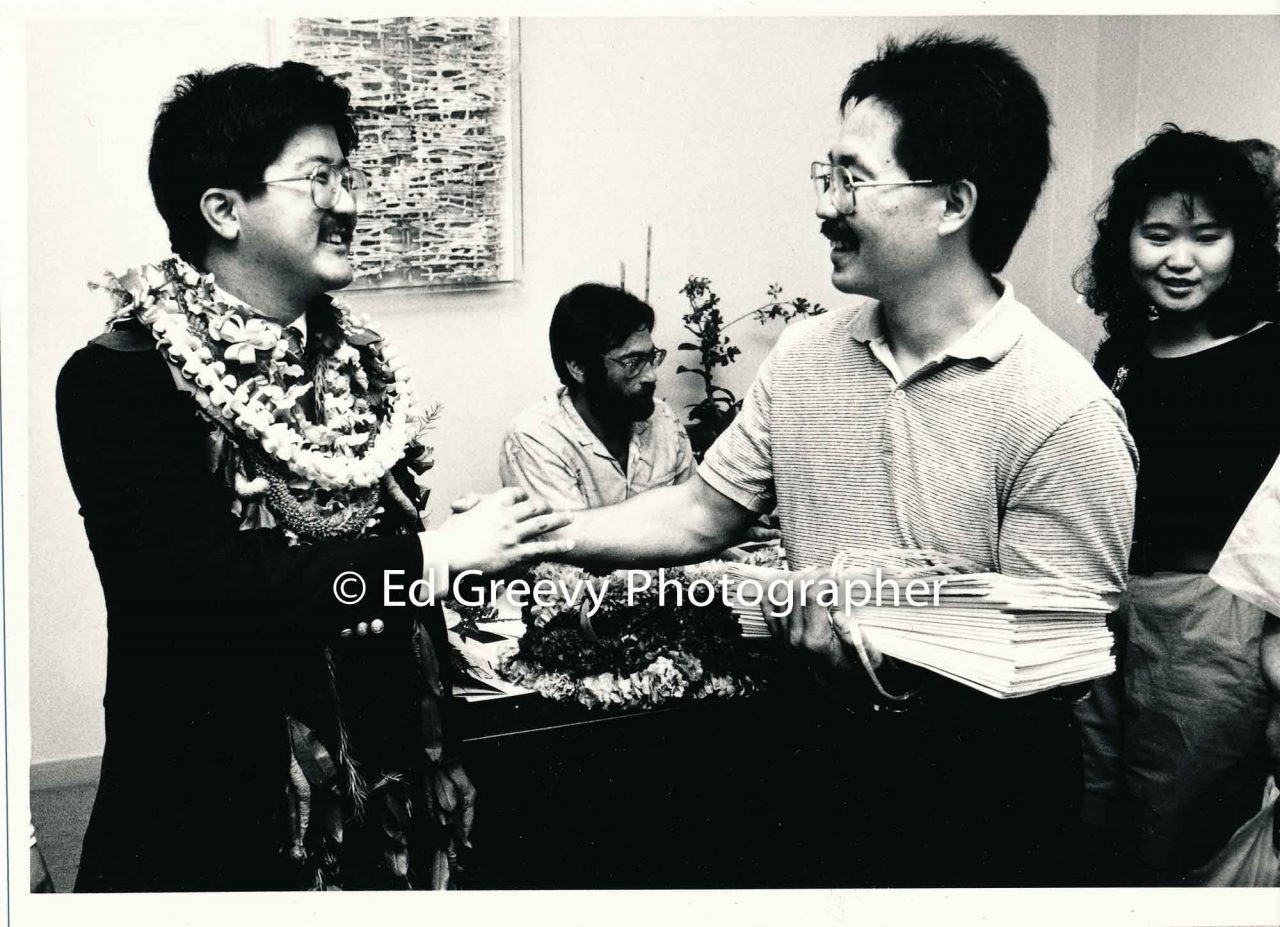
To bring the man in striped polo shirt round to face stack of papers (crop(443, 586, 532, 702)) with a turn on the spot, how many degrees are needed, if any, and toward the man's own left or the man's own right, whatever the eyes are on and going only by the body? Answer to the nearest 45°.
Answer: approximately 45° to the man's own right

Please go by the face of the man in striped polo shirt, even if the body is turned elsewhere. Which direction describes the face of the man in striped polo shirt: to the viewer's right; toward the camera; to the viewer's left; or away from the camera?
to the viewer's left

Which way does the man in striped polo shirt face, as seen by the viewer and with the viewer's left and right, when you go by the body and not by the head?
facing the viewer and to the left of the viewer

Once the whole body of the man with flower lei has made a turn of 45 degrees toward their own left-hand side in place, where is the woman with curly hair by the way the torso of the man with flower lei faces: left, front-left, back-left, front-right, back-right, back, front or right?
front

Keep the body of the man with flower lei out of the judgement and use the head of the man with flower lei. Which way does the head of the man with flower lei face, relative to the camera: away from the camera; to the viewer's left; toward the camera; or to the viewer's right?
to the viewer's right

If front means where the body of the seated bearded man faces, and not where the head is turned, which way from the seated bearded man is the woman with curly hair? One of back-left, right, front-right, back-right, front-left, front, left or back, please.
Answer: front

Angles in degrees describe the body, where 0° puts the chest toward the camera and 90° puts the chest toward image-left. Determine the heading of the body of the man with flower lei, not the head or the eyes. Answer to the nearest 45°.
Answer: approximately 315°

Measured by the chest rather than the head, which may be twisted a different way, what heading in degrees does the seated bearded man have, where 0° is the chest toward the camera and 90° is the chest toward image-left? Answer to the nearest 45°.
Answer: approximately 315°

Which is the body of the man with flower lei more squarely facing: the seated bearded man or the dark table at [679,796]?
the dark table

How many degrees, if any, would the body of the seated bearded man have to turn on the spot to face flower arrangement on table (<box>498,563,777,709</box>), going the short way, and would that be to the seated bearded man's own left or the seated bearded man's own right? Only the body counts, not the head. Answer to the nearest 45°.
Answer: approximately 45° to the seated bearded man's own right
